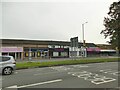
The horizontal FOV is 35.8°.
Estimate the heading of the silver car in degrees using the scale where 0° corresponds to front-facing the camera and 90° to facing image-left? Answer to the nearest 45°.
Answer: approximately 90°
